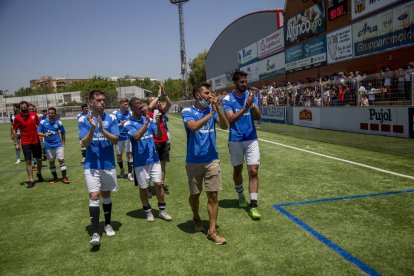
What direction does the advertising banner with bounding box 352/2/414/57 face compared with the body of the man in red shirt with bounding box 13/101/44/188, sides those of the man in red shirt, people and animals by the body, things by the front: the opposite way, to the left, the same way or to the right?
to the right

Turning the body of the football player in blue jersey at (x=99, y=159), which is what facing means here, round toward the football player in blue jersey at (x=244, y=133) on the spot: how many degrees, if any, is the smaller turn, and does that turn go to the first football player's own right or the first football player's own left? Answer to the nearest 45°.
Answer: approximately 90° to the first football player's own left

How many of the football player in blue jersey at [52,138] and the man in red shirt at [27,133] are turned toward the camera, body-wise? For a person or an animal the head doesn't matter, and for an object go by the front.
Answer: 2

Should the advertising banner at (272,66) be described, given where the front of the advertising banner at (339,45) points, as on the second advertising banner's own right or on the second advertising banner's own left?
on the second advertising banner's own right

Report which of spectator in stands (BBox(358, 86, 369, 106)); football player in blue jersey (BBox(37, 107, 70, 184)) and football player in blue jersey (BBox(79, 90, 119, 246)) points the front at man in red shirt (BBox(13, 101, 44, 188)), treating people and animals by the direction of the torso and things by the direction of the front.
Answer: the spectator in stands

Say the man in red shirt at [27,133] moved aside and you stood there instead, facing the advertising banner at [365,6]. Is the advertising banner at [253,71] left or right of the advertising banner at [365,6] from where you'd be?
left

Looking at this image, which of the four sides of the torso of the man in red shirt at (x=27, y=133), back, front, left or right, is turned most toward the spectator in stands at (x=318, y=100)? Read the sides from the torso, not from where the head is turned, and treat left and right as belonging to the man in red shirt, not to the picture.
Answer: left
